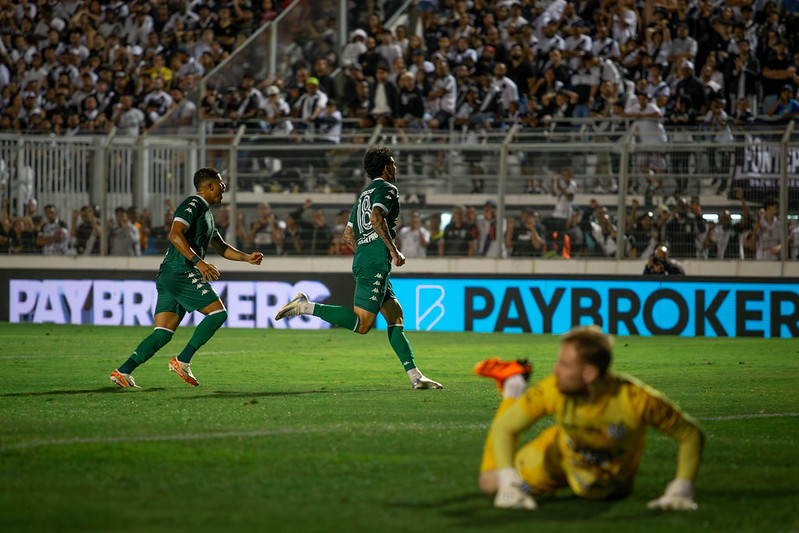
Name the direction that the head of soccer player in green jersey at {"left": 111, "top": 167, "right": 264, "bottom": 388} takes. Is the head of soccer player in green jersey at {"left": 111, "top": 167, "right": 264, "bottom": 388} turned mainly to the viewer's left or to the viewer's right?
to the viewer's right

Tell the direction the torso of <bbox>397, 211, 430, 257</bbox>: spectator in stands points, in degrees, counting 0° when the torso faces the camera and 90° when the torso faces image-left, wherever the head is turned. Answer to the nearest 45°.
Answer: approximately 0°

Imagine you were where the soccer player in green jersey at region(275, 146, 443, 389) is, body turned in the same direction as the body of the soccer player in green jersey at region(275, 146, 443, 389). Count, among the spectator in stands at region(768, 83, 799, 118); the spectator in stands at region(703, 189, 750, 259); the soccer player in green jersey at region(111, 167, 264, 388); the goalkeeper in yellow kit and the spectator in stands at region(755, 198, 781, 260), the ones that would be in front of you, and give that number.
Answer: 3

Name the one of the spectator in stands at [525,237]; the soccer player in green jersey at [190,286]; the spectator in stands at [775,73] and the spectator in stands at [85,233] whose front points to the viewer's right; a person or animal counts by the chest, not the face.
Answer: the soccer player in green jersey

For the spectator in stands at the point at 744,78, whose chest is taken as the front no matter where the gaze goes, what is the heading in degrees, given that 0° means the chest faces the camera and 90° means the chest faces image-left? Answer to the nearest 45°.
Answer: approximately 0°

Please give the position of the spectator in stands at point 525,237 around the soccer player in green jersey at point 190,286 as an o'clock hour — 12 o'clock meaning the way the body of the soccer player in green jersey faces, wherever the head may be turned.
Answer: The spectator in stands is roughly at 10 o'clock from the soccer player in green jersey.

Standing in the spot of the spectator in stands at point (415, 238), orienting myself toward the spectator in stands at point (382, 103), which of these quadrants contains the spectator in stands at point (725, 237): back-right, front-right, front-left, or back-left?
back-right

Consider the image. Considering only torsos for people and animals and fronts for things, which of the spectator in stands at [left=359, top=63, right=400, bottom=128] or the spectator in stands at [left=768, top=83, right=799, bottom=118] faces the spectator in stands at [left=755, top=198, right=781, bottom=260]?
the spectator in stands at [left=768, top=83, right=799, bottom=118]

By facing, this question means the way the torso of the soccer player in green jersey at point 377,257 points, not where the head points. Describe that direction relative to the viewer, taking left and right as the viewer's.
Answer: facing away from the viewer and to the right of the viewer

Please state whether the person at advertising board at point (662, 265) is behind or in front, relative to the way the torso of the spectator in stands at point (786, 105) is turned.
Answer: in front

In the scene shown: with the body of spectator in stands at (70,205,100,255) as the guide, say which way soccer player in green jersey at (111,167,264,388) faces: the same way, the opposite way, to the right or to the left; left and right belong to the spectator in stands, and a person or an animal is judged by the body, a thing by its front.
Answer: to the left
